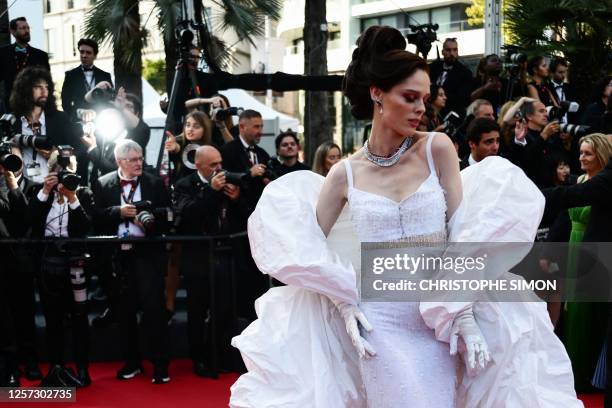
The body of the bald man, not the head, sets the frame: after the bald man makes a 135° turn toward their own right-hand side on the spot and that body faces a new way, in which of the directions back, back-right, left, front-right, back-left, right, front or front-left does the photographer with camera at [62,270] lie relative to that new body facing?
front

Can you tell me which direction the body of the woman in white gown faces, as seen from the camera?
toward the camera

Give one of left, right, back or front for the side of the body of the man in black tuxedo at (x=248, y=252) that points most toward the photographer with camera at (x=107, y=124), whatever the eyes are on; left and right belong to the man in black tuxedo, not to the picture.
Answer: back

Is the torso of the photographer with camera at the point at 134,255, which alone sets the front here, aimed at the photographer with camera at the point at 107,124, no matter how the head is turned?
no

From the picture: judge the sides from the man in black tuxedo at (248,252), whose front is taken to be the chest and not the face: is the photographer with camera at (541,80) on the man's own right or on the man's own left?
on the man's own left

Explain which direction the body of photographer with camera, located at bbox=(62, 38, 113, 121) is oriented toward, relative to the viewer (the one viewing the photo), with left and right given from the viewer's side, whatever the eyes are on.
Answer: facing the viewer

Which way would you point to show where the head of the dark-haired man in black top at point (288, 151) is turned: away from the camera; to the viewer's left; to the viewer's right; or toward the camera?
toward the camera

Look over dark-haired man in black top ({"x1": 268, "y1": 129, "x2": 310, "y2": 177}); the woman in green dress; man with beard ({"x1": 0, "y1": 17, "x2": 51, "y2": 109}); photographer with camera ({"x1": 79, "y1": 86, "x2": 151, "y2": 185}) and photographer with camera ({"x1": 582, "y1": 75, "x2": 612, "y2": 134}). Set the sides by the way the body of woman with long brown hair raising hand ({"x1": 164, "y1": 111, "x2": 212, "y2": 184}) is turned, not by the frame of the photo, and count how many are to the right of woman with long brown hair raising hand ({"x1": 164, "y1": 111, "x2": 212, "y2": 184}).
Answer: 2

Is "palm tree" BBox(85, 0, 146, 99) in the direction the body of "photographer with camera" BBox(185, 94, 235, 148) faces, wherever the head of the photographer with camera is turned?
no

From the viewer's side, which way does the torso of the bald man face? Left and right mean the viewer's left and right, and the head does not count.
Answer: facing the viewer and to the right of the viewer

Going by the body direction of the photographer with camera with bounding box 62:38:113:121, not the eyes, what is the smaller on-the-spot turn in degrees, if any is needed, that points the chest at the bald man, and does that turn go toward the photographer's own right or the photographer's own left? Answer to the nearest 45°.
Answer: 0° — they already face them

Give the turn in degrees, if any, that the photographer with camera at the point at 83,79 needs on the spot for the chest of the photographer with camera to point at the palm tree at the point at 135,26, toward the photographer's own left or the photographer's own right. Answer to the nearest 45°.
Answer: approximately 180°

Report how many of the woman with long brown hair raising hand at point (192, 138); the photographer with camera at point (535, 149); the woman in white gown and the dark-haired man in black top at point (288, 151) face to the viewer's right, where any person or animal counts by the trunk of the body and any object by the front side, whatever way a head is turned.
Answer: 1

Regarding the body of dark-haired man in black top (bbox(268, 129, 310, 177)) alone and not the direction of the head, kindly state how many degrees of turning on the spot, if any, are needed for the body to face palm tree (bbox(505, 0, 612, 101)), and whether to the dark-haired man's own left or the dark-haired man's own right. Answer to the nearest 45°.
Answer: approximately 135° to the dark-haired man's own left
